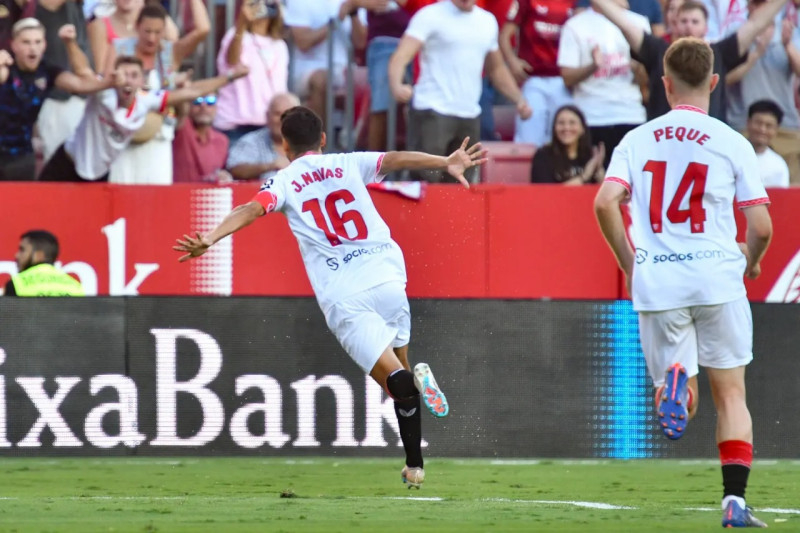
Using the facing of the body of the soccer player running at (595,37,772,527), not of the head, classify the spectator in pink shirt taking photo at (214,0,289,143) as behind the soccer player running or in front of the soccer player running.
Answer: in front

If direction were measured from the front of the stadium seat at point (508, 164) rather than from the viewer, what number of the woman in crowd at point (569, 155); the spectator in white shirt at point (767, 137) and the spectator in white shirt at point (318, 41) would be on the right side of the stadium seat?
1

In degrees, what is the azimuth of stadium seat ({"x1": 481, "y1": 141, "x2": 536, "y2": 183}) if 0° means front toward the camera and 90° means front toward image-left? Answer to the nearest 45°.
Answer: approximately 0°

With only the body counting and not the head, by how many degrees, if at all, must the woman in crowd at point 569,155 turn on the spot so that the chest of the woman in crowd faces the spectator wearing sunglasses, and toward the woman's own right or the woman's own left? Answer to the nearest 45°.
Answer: approximately 90° to the woman's own right

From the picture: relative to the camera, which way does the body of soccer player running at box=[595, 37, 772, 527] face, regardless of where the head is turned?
away from the camera

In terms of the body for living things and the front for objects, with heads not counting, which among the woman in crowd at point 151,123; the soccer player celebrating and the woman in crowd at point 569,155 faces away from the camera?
the soccer player celebrating

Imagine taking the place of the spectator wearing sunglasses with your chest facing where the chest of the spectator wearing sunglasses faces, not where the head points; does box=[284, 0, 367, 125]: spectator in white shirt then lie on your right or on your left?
on your left

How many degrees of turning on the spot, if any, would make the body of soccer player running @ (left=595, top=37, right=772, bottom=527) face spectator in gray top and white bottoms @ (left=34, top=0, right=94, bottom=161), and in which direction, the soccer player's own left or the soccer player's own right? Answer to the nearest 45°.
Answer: approximately 45° to the soccer player's own left

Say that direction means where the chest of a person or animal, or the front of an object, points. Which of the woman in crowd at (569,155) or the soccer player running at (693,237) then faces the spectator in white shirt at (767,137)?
the soccer player running

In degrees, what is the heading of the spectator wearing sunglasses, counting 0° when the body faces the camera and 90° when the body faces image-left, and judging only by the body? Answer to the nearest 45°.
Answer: approximately 0°

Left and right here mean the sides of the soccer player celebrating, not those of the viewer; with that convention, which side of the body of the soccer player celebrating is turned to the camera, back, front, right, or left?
back
